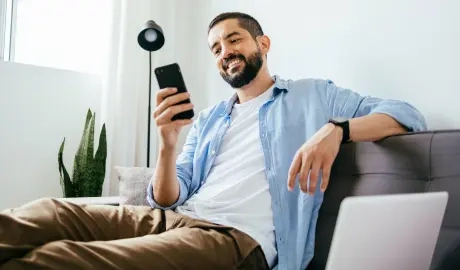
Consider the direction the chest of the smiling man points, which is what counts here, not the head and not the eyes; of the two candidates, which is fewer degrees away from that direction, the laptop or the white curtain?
the laptop

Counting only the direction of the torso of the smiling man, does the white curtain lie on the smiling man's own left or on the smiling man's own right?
on the smiling man's own right

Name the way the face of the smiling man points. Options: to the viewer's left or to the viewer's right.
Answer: to the viewer's left

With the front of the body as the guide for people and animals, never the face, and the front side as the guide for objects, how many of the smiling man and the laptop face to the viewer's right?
0

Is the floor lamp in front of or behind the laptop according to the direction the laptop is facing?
in front

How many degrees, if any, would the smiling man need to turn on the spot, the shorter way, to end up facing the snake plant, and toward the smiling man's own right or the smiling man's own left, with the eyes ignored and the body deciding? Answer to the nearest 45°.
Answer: approximately 90° to the smiling man's own right

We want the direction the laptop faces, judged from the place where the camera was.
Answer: facing away from the viewer and to the left of the viewer
